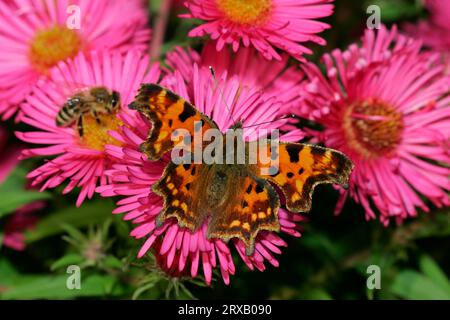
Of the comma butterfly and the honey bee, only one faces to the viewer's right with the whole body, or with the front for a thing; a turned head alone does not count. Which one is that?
the honey bee

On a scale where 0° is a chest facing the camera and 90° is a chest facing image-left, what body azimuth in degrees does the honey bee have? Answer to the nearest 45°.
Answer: approximately 270°

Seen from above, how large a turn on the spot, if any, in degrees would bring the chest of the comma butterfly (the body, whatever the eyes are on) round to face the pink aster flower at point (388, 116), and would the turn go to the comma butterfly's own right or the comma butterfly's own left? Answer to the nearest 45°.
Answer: approximately 45° to the comma butterfly's own right

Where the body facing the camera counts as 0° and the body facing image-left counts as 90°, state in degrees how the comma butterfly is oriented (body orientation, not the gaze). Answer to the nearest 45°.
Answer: approximately 180°

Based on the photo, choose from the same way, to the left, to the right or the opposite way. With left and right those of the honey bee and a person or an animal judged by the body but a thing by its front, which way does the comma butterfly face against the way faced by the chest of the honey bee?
to the left

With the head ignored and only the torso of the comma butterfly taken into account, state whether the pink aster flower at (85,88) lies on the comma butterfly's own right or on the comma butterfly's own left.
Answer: on the comma butterfly's own left

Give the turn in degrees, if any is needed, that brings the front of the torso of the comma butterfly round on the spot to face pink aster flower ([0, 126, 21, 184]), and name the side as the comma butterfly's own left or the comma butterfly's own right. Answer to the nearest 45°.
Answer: approximately 45° to the comma butterfly's own left

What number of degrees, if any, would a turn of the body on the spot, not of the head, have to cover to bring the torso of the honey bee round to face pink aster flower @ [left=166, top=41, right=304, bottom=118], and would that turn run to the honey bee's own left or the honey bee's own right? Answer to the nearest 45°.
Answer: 0° — it already faces it
